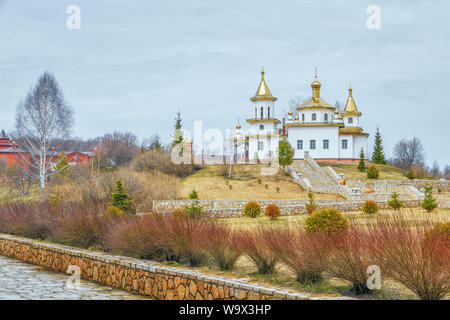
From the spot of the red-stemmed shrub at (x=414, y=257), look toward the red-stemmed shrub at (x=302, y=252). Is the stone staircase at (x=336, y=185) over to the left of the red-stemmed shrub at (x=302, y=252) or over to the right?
right

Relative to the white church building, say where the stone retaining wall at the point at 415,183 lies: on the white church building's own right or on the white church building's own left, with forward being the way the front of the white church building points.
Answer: on the white church building's own left

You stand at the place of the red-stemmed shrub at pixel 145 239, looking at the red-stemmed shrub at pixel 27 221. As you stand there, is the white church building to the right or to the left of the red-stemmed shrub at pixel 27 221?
right

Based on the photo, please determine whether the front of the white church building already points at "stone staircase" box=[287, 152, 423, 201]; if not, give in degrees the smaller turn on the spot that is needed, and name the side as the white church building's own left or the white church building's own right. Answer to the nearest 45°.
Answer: approximately 90° to the white church building's own left
